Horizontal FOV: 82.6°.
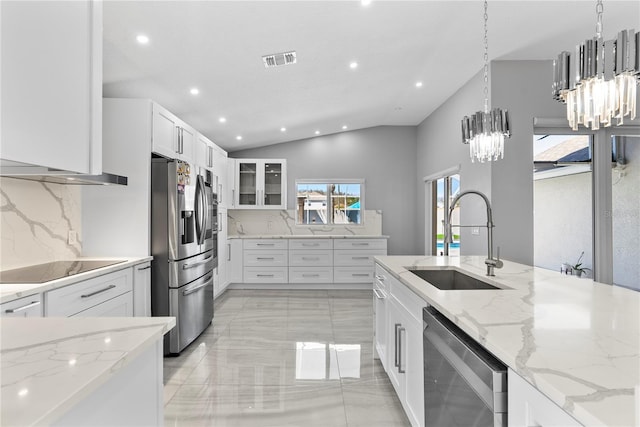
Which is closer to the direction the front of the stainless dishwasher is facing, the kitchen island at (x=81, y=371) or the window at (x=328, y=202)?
the kitchen island

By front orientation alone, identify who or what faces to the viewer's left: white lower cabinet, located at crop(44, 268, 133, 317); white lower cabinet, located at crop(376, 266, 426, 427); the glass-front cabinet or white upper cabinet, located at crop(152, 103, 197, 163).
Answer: white lower cabinet, located at crop(376, 266, 426, 427)

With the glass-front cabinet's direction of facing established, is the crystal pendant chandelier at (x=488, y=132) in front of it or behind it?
in front

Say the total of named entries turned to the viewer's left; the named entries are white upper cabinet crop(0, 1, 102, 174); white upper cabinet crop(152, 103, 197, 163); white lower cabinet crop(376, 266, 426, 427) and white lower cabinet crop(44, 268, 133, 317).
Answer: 1

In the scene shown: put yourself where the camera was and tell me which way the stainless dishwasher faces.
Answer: facing the viewer and to the left of the viewer

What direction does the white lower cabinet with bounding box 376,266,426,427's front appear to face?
to the viewer's left

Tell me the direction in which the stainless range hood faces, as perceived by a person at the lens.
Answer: facing the viewer and to the right of the viewer

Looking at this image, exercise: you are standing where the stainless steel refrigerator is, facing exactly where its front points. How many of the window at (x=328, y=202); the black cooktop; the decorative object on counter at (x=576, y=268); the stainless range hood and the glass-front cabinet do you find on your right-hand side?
2

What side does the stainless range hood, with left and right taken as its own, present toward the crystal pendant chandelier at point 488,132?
front

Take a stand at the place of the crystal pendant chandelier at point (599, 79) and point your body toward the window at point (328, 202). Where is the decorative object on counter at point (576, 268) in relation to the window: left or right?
right

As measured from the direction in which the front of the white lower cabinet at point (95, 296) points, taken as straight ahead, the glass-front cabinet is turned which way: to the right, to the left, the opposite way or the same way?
to the right

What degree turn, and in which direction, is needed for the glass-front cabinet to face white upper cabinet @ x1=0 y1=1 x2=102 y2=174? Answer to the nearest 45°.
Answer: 0° — it already faces it

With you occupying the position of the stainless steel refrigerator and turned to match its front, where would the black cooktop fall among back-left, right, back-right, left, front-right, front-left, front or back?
right

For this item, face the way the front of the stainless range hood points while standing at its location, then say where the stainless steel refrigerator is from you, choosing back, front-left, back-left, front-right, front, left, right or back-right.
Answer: left

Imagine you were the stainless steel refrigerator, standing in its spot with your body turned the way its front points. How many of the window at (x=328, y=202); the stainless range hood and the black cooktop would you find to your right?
2
